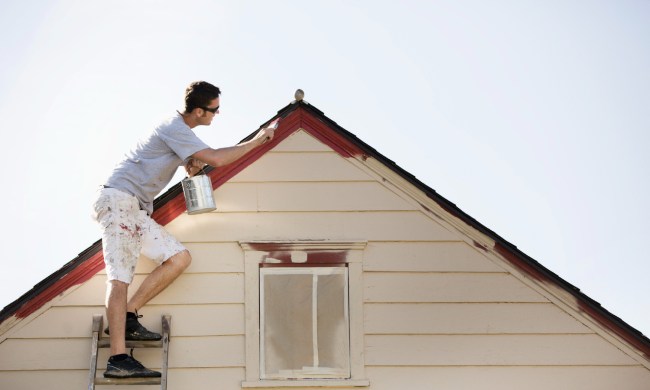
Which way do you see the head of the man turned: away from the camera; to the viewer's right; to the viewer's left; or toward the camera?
to the viewer's right

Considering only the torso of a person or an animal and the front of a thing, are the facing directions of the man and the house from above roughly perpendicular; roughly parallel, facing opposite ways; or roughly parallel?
roughly perpendicular

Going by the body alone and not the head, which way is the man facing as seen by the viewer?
to the viewer's right

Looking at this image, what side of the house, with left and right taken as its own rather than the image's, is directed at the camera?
front

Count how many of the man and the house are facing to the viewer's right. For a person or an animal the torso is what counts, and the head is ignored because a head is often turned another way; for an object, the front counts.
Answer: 1
